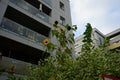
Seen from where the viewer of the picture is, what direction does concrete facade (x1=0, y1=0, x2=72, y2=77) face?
facing the viewer and to the right of the viewer
